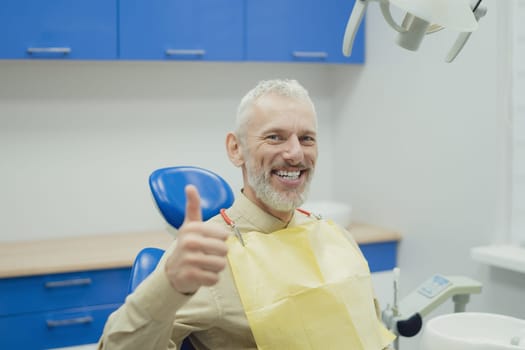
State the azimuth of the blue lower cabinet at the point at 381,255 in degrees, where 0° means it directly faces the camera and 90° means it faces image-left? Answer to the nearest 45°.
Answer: approximately 0°

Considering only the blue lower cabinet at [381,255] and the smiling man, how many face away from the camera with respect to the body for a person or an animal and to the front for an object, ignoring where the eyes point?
0

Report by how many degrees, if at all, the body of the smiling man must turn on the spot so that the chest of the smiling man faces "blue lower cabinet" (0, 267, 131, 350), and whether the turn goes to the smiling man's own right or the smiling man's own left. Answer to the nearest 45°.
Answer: approximately 180°

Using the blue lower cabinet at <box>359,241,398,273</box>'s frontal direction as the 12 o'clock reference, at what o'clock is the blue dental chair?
The blue dental chair is roughly at 1 o'clock from the blue lower cabinet.

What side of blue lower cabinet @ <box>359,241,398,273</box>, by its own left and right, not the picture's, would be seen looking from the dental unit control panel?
front

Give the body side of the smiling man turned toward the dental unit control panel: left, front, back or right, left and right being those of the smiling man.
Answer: left

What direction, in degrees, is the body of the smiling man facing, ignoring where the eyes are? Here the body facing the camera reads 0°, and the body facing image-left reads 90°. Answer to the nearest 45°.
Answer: approximately 315°
